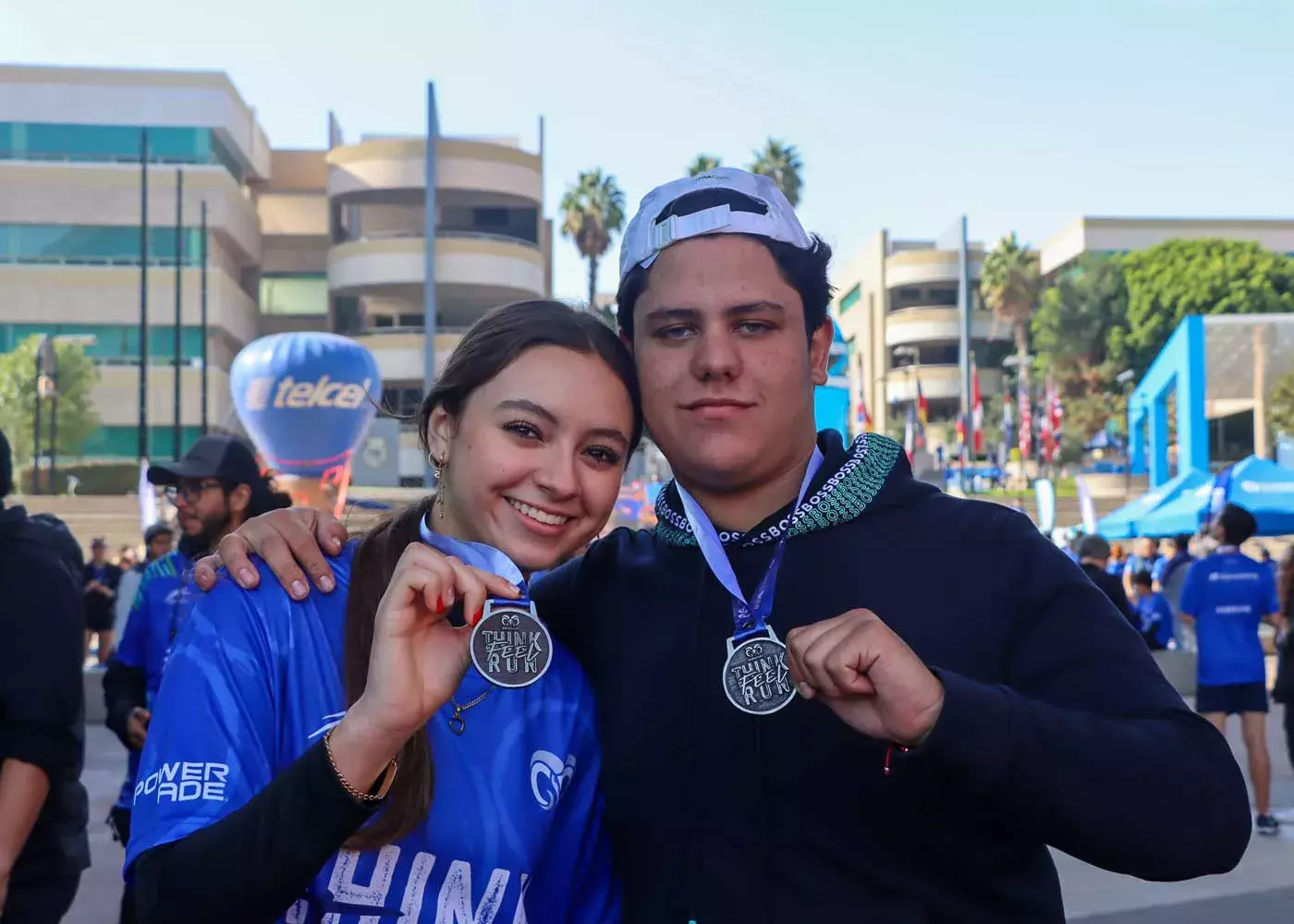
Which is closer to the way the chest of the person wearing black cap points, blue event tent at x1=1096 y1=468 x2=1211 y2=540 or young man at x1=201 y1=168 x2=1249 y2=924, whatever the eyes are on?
the young man

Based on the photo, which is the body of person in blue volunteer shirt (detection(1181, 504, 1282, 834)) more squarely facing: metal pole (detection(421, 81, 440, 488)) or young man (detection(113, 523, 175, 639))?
the metal pole

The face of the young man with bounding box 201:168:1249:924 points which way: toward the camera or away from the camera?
toward the camera

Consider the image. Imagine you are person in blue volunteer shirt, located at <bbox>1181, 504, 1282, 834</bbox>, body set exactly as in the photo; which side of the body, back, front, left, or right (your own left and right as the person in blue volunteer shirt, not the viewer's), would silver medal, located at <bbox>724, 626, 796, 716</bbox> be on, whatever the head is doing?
back

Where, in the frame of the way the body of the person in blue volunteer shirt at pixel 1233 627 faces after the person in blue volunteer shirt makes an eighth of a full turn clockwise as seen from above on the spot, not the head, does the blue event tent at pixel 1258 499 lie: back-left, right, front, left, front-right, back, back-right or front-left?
front-left

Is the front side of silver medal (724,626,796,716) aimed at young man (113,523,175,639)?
no

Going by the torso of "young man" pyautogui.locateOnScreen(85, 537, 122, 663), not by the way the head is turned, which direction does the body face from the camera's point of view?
toward the camera

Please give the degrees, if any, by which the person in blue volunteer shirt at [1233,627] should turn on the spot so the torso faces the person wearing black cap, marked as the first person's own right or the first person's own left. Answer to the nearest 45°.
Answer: approximately 135° to the first person's own left

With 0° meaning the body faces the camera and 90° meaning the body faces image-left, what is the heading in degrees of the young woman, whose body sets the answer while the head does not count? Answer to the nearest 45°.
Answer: approximately 315°

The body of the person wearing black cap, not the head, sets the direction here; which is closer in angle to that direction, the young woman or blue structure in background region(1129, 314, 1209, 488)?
the young woman

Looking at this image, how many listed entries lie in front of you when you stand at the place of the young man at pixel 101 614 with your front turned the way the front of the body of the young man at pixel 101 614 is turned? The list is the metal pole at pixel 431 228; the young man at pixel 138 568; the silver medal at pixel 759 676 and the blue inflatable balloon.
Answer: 2

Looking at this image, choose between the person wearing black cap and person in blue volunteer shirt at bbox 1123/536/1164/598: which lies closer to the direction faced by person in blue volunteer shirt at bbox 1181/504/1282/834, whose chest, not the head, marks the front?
the person in blue volunteer shirt

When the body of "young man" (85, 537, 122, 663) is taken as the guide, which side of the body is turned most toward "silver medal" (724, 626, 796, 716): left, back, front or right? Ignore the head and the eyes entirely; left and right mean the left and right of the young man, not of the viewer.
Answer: front

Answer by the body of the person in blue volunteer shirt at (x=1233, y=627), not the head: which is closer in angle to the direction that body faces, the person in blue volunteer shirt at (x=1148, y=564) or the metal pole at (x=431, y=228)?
the person in blue volunteer shirt

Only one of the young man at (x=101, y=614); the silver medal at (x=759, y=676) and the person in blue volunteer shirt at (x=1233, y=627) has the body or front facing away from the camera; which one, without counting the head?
the person in blue volunteer shirt

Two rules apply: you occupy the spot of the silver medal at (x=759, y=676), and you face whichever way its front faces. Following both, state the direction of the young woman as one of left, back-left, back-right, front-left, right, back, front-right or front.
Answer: right

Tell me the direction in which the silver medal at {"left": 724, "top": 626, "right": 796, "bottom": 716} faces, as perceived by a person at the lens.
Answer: facing the viewer

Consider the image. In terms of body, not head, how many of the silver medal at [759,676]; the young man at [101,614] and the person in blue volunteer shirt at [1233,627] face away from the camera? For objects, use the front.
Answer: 1

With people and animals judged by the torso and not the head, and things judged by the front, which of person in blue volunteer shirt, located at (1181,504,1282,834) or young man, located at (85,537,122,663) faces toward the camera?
the young man

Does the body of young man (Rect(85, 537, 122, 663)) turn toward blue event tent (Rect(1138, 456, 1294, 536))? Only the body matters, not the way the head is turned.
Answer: no
